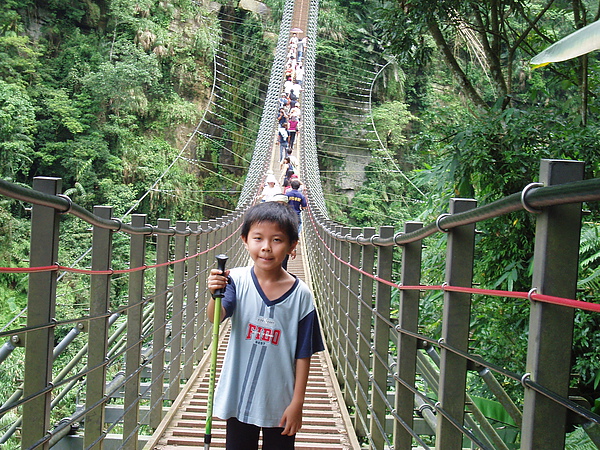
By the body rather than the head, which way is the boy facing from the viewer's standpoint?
toward the camera

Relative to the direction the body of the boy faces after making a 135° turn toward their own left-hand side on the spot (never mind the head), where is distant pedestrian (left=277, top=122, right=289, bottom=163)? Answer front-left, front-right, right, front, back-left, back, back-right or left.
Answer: front-left

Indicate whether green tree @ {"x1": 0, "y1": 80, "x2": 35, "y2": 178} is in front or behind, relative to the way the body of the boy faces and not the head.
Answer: behind
